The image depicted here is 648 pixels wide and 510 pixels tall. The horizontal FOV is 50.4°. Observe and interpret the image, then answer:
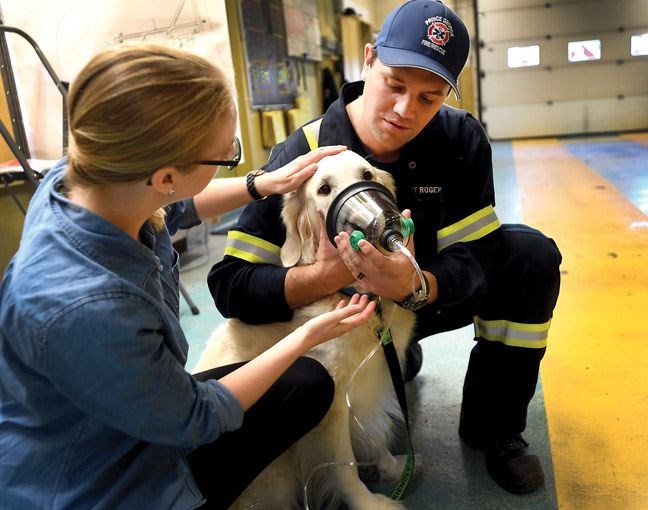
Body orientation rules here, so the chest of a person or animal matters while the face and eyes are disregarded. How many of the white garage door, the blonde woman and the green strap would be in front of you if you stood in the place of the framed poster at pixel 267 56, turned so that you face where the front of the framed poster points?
2

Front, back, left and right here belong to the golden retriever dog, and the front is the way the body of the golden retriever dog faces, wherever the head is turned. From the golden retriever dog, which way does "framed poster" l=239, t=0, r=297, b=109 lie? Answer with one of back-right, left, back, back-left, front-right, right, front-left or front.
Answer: back-left

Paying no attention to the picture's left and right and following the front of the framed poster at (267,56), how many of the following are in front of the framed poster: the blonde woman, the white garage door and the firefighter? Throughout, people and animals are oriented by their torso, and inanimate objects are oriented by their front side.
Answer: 2

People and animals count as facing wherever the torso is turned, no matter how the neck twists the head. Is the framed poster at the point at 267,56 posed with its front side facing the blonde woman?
yes

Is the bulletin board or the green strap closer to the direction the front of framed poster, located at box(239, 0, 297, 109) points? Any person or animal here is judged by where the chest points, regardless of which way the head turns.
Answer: the green strap

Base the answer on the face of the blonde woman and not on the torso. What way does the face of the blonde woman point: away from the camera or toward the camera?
away from the camera

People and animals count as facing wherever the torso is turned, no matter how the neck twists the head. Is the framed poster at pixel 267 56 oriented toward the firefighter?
yes

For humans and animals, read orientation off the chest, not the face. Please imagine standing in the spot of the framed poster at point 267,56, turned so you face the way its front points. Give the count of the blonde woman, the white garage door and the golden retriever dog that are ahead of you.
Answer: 2

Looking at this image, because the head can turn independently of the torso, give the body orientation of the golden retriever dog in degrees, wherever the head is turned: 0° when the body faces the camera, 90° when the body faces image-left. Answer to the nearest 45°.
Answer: approximately 315°

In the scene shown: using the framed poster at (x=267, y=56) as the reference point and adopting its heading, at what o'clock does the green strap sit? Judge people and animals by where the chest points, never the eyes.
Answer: The green strap is roughly at 12 o'clock from the framed poster.

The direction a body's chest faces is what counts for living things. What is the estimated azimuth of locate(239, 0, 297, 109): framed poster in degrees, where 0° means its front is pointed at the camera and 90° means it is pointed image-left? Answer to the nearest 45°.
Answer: approximately 0°
